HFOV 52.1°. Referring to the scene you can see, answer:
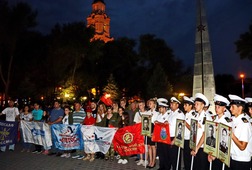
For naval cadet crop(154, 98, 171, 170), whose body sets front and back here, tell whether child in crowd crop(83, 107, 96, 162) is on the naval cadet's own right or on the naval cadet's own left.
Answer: on the naval cadet's own right

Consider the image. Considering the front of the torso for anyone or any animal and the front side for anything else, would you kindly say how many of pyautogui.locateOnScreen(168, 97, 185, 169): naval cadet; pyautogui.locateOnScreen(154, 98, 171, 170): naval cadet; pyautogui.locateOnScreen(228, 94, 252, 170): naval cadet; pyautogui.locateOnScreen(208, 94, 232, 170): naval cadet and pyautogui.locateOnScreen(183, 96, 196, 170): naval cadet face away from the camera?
0

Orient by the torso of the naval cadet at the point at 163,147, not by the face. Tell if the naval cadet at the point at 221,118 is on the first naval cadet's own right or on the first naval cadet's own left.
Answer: on the first naval cadet's own left

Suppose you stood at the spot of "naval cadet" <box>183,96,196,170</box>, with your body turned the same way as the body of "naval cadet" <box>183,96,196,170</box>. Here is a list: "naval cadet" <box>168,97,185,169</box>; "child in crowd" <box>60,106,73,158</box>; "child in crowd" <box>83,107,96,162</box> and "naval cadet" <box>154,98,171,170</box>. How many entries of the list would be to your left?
0

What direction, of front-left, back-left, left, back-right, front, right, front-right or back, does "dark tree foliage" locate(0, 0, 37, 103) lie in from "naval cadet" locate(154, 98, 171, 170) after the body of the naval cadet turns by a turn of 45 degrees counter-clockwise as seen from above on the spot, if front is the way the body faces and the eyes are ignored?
back-right

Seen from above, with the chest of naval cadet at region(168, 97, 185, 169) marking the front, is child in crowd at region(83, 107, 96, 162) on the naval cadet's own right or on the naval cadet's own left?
on the naval cadet's own right

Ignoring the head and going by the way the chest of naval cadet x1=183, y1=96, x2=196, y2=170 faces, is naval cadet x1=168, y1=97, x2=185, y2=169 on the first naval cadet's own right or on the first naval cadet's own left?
on the first naval cadet's own right

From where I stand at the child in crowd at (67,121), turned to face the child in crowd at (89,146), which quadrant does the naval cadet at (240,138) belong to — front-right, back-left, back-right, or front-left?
front-right

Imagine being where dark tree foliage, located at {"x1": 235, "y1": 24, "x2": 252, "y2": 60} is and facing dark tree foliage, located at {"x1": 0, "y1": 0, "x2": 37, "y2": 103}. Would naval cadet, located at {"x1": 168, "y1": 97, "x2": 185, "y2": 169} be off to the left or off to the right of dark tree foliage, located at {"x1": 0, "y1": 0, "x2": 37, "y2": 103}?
left

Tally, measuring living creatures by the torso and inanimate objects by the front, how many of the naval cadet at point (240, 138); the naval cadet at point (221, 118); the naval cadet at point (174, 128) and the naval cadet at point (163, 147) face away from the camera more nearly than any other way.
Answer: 0

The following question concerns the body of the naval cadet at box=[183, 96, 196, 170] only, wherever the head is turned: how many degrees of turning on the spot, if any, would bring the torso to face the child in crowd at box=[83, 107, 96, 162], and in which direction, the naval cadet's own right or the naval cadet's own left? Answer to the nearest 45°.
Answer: approximately 90° to the naval cadet's own right

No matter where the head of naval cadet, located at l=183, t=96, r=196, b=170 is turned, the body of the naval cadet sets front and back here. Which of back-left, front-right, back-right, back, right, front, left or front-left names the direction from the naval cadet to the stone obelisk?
back-right

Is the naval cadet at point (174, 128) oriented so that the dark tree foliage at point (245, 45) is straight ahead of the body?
no

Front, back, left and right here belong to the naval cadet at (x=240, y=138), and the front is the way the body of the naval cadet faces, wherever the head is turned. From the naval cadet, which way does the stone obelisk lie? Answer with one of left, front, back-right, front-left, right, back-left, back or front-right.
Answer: back-right

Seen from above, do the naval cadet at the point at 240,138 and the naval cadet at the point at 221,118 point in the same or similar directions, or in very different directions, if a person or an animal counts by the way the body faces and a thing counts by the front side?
same or similar directions

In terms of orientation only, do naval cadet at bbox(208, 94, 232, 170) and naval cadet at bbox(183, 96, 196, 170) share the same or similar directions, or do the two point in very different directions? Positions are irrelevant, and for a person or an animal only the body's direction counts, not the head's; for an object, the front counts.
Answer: same or similar directions

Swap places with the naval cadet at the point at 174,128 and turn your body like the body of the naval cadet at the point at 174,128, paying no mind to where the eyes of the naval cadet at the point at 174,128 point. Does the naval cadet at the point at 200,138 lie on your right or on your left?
on your left

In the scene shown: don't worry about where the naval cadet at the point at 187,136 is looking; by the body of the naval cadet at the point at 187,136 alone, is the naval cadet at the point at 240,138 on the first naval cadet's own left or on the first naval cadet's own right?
on the first naval cadet's own left

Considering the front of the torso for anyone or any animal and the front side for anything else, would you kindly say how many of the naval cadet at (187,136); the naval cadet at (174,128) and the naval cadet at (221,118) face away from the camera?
0
